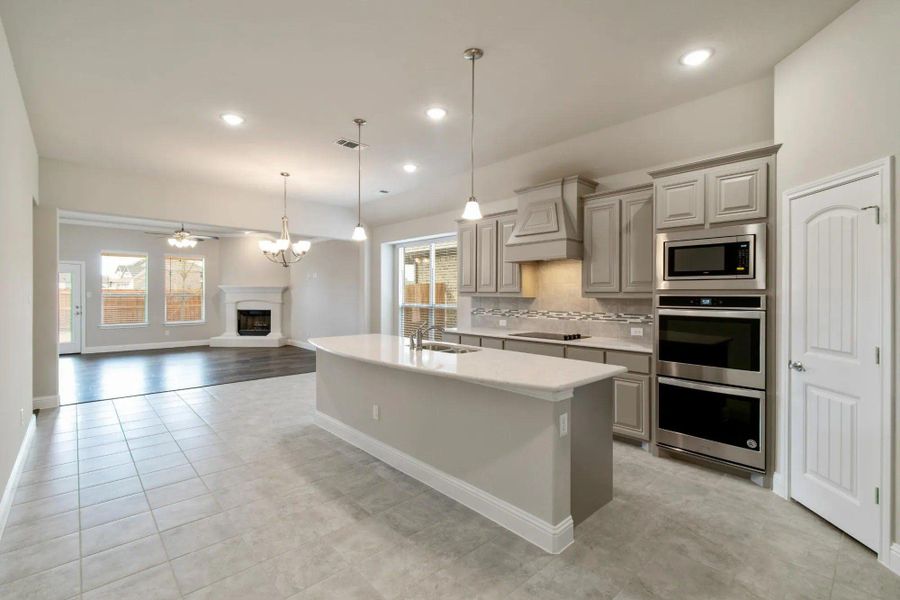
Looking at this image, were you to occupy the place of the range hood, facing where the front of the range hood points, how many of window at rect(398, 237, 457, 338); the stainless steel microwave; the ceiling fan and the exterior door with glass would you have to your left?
1

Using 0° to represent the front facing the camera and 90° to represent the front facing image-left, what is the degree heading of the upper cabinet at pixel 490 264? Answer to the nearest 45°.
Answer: approximately 45°

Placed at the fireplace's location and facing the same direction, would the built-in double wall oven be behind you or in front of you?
in front

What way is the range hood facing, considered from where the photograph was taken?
facing the viewer and to the left of the viewer

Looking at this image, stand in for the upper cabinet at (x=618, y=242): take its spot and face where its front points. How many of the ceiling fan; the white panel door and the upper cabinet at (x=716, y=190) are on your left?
2

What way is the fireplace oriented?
toward the camera

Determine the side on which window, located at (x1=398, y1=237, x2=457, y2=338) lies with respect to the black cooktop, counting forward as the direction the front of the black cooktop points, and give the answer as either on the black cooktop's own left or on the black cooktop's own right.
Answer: on the black cooktop's own right

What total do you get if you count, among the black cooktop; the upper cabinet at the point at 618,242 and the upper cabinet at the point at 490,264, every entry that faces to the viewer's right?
0

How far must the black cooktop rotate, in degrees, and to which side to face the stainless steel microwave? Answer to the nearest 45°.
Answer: approximately 90° to its left
